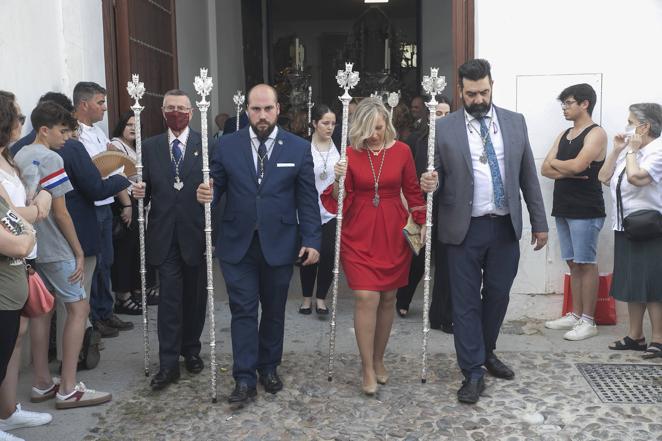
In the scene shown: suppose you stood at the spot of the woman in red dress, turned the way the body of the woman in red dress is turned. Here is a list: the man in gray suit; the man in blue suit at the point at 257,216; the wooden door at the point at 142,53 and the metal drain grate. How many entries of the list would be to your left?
2

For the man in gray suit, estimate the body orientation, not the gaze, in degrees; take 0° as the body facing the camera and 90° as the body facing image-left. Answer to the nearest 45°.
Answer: approximately 0°

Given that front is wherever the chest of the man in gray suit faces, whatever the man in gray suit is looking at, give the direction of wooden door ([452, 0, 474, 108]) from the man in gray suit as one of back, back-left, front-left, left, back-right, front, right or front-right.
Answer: back

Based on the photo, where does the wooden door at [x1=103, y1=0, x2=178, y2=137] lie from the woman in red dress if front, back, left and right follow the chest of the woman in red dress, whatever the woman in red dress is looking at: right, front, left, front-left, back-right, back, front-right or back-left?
back-right

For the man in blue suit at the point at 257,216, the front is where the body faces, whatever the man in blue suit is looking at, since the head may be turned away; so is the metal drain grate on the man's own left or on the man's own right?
on the man's own left

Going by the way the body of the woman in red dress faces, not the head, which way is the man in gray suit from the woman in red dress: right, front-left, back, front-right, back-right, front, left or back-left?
left

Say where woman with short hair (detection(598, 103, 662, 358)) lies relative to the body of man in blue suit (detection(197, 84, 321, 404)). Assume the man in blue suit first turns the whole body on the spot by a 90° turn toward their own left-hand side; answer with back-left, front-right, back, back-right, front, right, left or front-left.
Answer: front

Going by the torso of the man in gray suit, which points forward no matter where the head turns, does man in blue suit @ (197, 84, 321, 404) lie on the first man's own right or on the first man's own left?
on the first man's own right

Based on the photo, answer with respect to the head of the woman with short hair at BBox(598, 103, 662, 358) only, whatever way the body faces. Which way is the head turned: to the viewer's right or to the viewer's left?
to the viewer's left

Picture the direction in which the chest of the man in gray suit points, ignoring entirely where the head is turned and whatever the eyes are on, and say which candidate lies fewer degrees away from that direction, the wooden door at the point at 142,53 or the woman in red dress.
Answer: the woman in red dress

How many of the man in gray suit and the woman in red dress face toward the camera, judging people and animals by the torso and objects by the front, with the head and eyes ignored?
2
